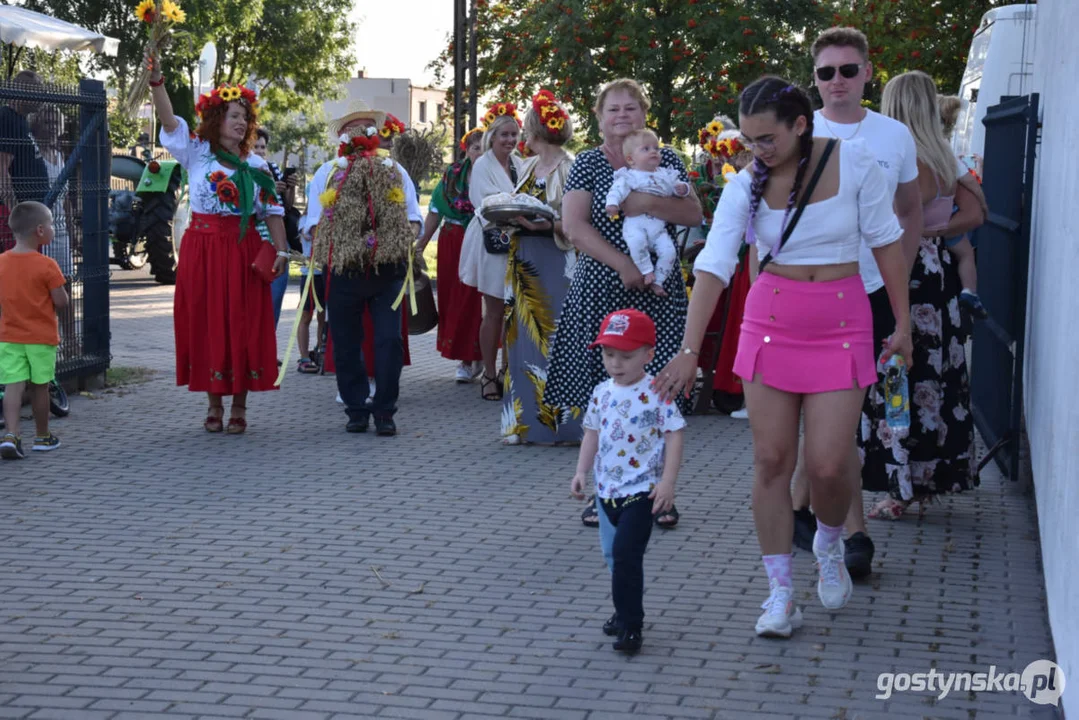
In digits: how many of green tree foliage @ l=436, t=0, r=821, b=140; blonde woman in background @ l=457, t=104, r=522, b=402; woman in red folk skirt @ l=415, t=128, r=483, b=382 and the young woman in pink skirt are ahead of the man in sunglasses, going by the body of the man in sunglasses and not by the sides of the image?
1

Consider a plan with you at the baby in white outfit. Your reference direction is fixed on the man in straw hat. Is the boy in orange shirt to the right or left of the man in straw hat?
left

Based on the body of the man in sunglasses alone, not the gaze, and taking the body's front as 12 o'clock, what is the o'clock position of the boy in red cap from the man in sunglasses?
The boy in red cap is roughly at 1 o'clock from the man in sunglasses.

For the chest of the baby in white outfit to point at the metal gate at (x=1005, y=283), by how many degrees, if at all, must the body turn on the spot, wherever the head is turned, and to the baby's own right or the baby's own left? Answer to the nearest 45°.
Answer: approximately 90° to the baby's own left

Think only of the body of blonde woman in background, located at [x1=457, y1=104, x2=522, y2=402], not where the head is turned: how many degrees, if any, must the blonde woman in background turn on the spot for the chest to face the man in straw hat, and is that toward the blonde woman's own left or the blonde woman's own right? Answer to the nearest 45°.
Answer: approximately 90° to the blonde woman's own right

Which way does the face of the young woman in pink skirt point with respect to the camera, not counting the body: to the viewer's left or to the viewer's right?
to the viewer's left

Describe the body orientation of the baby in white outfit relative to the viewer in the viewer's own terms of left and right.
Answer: facing the viewer and to the right of the viewer

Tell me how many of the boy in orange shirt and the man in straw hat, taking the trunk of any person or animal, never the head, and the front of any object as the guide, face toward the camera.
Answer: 1

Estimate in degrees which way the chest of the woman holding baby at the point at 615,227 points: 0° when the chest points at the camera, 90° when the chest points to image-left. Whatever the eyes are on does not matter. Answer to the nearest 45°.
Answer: approximately 0°

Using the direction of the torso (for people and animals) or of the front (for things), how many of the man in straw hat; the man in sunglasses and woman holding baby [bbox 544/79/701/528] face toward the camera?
3
